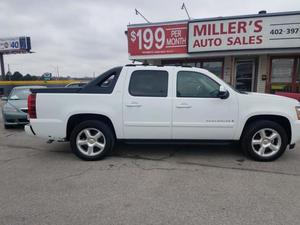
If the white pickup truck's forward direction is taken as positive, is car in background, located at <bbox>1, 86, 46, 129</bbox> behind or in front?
behind

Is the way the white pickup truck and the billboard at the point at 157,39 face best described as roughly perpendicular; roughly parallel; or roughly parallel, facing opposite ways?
roughly perpendicular

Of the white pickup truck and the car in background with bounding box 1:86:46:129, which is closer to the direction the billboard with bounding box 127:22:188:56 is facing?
the white pickup truck

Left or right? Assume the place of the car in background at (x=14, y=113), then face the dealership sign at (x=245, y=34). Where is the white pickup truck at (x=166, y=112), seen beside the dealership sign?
right

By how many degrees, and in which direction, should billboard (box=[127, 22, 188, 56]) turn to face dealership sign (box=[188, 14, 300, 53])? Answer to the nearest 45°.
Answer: approximately 90° to its left

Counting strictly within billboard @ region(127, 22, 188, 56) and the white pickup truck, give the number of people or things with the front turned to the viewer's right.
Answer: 1

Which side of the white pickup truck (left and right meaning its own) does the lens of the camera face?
right

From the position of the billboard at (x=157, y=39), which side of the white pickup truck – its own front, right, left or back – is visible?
left

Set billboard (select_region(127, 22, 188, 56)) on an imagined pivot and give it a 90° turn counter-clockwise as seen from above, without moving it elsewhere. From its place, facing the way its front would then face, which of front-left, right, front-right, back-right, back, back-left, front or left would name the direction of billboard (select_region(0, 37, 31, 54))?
back-left

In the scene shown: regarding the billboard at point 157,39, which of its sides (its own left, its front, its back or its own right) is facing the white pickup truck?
front

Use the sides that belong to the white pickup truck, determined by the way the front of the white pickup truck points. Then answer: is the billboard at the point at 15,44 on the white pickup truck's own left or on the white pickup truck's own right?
on the white pickup truck's own left
